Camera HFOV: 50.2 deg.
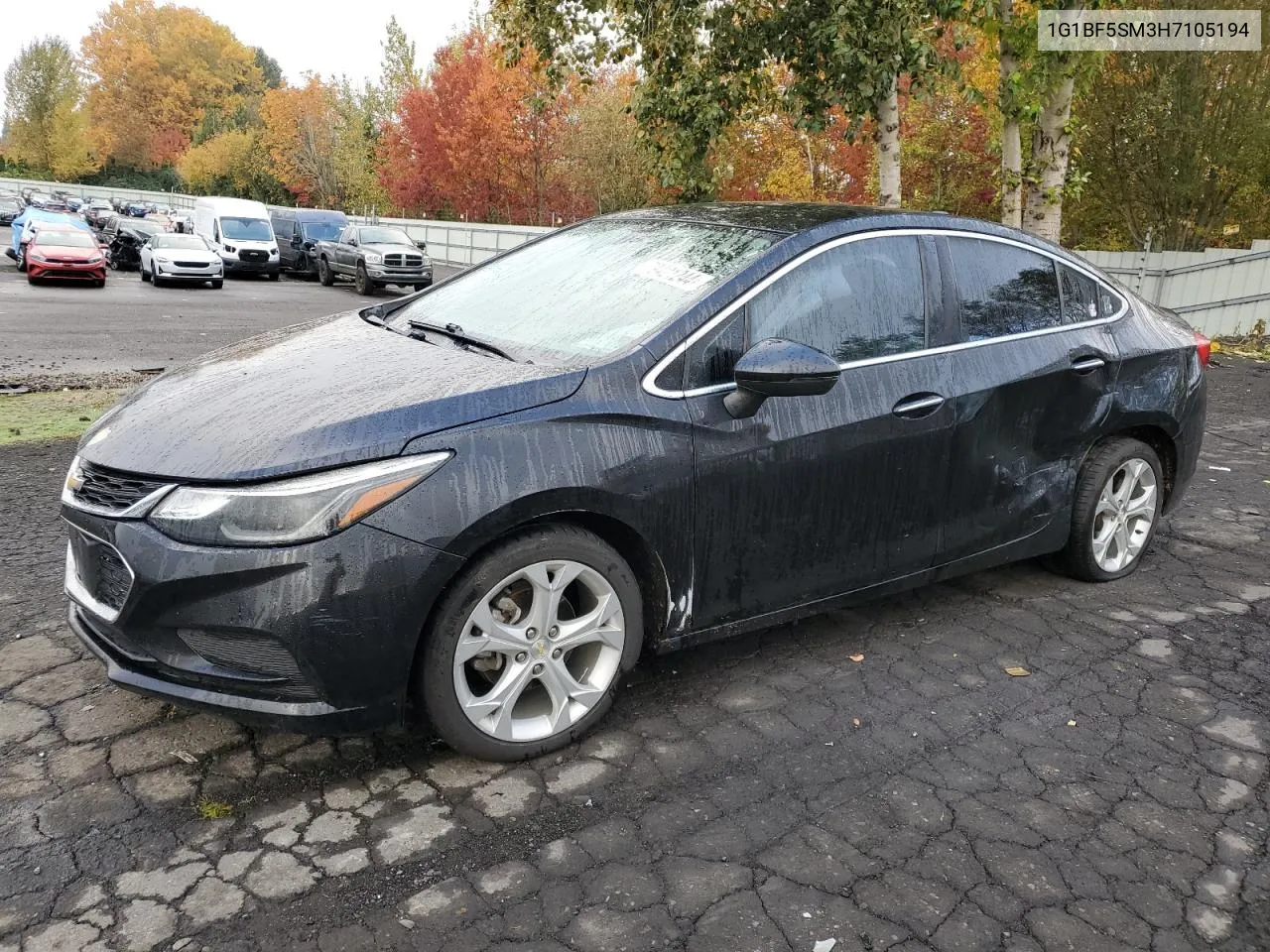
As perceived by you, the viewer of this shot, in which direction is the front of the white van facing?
facing the viewer and to the right of the viewer

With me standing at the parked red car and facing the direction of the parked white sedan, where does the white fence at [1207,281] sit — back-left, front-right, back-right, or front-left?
front-right

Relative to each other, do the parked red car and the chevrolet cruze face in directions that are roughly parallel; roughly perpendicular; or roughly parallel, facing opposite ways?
roughly perpendicular

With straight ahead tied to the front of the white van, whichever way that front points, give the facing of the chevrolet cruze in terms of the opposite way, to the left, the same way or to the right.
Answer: to the right

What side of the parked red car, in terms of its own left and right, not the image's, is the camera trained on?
front

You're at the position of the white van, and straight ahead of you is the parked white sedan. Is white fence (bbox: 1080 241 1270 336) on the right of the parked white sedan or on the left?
left

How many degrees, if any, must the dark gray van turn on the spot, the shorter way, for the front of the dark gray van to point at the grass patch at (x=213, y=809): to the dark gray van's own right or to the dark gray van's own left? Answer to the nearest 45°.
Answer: approximately 45° to the dark gray van's own right

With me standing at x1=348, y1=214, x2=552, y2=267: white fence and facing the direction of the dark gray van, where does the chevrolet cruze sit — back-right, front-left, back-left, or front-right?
front-left

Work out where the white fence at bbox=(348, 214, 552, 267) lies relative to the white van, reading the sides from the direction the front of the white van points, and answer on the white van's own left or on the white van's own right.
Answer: on the white van's own left

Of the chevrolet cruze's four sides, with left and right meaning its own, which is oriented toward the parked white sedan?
right

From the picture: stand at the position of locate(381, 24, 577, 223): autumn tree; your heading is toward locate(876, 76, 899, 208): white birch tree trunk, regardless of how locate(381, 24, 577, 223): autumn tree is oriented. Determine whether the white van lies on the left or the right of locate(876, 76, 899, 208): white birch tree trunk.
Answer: right

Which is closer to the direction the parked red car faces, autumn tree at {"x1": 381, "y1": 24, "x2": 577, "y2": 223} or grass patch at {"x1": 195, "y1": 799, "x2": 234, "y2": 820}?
the grass patch

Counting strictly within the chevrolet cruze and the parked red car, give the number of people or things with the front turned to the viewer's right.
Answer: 0

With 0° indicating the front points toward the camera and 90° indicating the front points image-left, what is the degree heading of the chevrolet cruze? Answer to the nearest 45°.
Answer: approximately 45°

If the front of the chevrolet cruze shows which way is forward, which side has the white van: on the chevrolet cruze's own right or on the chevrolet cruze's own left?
on the chevrolet cruze's own right
